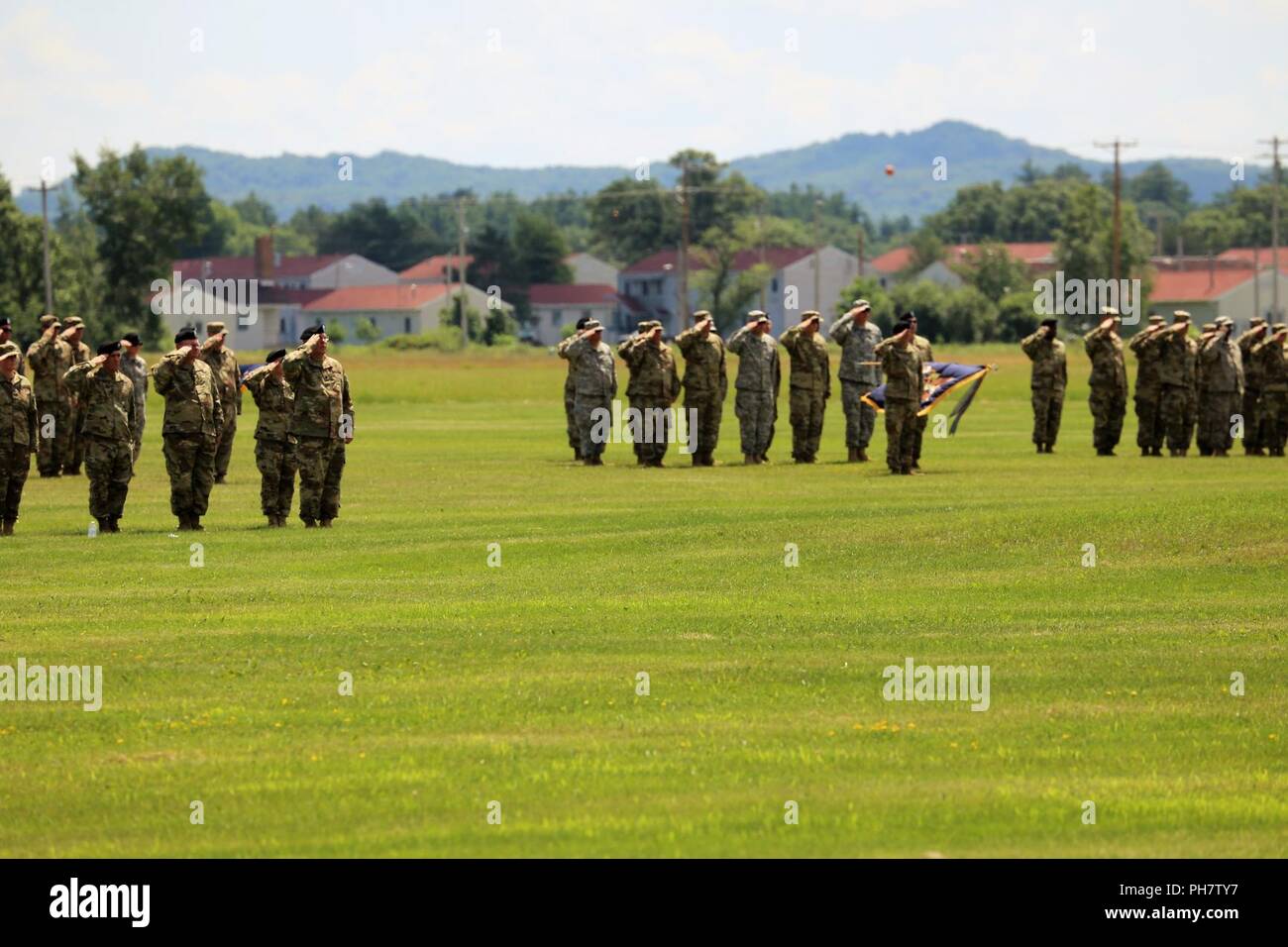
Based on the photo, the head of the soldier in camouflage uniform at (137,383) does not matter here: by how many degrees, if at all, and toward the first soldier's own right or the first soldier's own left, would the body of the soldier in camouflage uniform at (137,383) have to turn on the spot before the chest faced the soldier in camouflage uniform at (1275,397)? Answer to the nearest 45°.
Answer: approximately 135° to the first soldier's own left

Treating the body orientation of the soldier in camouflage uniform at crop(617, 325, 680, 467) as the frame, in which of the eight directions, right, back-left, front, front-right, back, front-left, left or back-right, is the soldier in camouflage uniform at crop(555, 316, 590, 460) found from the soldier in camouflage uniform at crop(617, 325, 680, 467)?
back-right

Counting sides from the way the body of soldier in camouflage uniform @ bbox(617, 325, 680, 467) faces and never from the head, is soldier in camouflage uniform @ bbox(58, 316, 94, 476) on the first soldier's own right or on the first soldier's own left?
on the first soldier's own right

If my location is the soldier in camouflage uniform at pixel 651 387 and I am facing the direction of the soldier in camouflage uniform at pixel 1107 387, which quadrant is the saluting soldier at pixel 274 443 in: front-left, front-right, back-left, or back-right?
back-right

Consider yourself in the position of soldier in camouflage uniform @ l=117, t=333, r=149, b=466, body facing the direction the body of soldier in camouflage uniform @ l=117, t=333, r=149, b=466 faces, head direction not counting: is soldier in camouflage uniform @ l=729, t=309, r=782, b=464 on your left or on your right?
on your left

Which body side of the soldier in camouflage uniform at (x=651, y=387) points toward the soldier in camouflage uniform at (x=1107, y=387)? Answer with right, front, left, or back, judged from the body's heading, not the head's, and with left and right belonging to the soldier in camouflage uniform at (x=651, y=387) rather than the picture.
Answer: left

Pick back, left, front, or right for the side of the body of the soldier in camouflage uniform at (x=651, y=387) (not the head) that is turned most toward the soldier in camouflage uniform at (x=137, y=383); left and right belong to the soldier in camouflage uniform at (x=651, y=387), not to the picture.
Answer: right

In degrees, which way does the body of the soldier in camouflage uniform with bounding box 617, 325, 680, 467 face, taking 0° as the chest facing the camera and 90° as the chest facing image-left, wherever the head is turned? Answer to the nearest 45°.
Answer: approximately 0°
